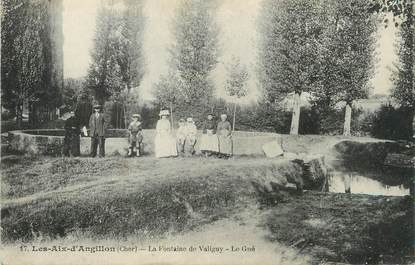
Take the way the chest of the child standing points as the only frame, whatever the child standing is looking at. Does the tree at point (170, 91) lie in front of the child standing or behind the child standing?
behind

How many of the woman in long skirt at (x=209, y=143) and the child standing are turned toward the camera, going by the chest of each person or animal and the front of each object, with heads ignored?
2

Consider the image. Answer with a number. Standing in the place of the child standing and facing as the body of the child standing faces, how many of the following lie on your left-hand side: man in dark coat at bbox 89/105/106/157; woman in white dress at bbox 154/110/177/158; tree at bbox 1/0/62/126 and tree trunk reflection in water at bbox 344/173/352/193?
2

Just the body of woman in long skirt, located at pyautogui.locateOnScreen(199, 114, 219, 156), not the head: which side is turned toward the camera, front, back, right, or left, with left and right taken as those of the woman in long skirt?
front

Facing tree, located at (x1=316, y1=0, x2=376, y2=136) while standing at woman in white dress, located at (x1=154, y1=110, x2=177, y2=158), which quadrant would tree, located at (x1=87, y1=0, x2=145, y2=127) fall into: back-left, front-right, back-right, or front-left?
front-left

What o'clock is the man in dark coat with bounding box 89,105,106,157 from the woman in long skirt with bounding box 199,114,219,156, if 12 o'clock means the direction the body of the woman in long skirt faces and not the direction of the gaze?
The man in dark coat is roughly at 2 o'clock from the woman in long skirt.

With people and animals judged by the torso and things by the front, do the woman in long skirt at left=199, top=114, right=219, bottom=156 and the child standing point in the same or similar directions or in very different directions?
same or similar directions

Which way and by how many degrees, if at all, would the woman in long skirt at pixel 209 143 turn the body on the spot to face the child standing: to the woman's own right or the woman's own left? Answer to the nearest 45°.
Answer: approximately 45° to the woman's own right

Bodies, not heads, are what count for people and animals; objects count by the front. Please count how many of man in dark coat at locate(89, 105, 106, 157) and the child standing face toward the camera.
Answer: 2

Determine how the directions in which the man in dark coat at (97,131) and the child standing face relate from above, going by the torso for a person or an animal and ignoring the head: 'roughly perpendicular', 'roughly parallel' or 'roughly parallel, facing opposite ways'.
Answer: roughly parallel

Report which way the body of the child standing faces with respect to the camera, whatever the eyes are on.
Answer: toward the camera
